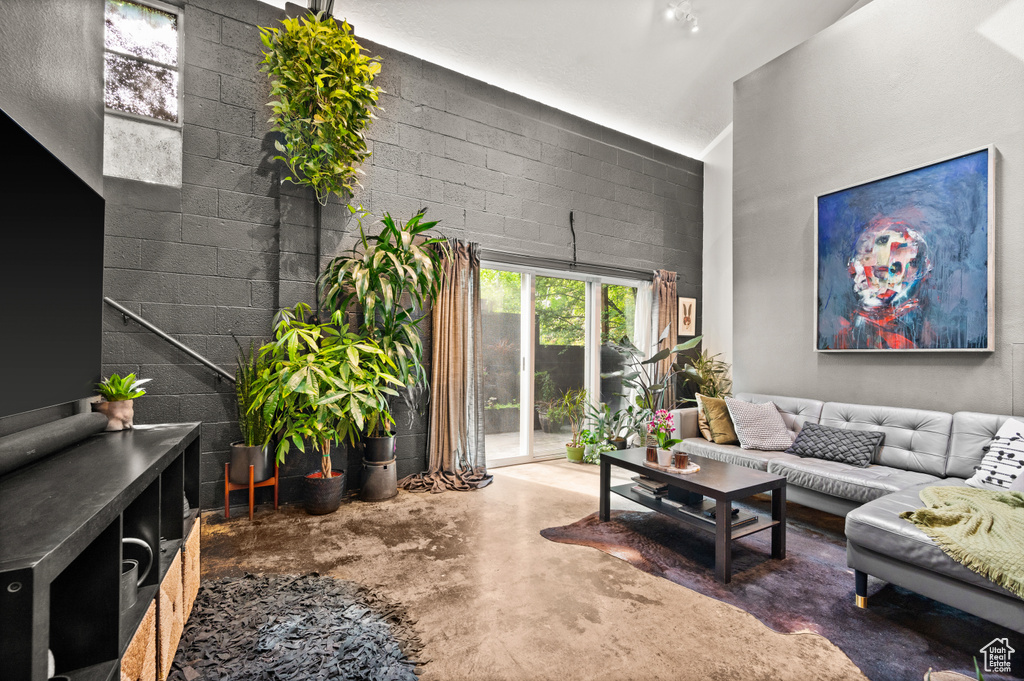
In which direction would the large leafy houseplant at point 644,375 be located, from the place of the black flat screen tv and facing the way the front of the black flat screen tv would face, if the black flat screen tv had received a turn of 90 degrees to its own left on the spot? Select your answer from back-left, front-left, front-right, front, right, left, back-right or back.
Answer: right

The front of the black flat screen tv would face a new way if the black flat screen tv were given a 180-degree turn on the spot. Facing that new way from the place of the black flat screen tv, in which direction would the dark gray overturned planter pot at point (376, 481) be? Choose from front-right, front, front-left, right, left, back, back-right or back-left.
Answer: back-right

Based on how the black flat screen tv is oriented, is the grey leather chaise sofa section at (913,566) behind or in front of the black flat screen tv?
in front

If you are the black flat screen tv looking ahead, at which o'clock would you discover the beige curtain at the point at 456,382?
The beige curtain is roughly at 11 o'clock from the black flat screen tv.

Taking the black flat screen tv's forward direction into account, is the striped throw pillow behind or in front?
in front

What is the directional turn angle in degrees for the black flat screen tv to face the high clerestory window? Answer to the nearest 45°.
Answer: approximately 90° to its left

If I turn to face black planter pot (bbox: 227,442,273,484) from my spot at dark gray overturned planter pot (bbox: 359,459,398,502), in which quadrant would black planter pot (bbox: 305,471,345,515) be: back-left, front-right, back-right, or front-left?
front-left

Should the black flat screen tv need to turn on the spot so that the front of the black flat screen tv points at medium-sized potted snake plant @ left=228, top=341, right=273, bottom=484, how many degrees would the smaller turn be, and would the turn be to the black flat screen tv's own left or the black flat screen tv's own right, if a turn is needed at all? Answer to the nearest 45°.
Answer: approximately 45° to the black flat screen tv's own left

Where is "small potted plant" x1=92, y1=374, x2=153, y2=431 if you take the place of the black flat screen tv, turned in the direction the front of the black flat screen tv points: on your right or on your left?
on your left

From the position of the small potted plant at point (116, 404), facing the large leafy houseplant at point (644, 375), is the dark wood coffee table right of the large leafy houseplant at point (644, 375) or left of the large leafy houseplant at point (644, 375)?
right

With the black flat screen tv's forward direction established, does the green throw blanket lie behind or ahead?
ahead

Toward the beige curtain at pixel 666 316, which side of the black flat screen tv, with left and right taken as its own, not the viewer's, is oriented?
front

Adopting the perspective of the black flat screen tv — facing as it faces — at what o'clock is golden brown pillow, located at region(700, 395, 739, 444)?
The golden brown pillow is roughly at 12 o'clock from the black flat screen tv.

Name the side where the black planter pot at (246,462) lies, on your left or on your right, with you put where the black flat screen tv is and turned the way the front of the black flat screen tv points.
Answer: on your left

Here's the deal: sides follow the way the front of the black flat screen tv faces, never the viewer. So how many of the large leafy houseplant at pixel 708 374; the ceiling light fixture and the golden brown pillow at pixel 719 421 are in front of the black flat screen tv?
3

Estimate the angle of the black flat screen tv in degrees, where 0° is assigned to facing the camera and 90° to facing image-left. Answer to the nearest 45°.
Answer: approximately 270°

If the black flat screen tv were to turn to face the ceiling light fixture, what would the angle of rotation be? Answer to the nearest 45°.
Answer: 0° — it already faces it
